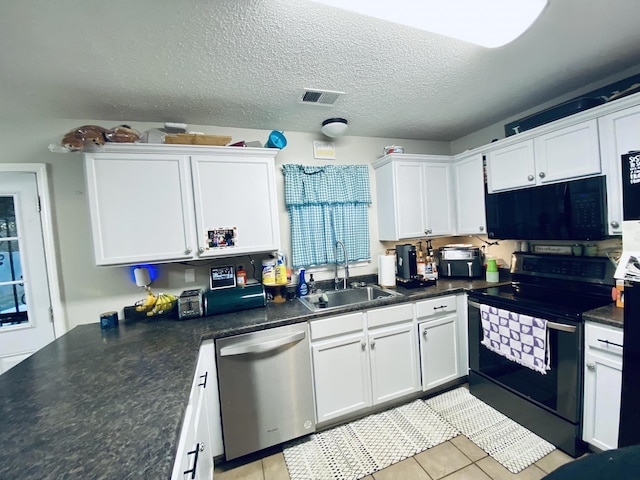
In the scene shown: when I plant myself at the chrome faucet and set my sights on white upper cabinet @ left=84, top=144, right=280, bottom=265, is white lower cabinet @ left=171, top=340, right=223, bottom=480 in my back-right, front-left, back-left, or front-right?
front-left

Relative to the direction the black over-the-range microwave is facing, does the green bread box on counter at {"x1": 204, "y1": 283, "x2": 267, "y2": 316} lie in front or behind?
in front

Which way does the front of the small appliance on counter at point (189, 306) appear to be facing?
toward the camera

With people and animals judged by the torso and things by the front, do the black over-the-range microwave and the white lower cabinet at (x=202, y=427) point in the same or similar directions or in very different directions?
very different directions

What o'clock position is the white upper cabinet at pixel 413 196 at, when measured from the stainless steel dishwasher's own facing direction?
The white upper cabinet is roughly at 10 o'clock from the stainless steel dishwasher.

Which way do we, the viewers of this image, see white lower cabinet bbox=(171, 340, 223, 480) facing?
facing to the right of the viewer

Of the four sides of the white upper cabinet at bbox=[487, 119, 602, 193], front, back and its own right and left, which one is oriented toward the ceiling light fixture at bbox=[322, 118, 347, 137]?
front

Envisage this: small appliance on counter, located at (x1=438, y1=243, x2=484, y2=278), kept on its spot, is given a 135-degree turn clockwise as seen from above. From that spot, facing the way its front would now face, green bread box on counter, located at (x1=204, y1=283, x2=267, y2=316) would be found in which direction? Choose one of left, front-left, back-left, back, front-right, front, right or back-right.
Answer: left

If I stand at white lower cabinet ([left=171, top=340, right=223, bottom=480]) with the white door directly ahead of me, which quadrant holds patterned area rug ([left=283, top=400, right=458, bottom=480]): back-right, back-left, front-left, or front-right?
back-right

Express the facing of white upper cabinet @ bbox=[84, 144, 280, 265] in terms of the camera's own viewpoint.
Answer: facing the viewer and to the right of the viewer

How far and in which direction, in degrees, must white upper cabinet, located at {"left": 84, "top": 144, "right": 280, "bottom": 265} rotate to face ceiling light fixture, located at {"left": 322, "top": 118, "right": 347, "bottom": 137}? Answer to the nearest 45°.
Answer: approximately 45° to its left

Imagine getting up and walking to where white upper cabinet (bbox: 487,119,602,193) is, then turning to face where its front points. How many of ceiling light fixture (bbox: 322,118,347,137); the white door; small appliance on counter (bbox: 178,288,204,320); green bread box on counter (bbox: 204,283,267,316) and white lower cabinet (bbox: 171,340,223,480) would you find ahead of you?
5

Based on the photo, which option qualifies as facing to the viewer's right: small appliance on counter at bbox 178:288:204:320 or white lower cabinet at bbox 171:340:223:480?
the white lower cabinet

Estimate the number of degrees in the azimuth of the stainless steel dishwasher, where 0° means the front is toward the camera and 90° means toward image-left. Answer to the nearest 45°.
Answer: approximately 315°

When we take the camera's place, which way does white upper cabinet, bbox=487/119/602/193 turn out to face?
facing the viewer and to the left of the viewer

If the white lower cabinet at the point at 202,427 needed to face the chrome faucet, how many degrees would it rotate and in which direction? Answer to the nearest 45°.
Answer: approximately 45° to its left

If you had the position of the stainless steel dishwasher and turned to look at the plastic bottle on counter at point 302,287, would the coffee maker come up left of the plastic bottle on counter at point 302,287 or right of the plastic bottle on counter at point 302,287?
right
